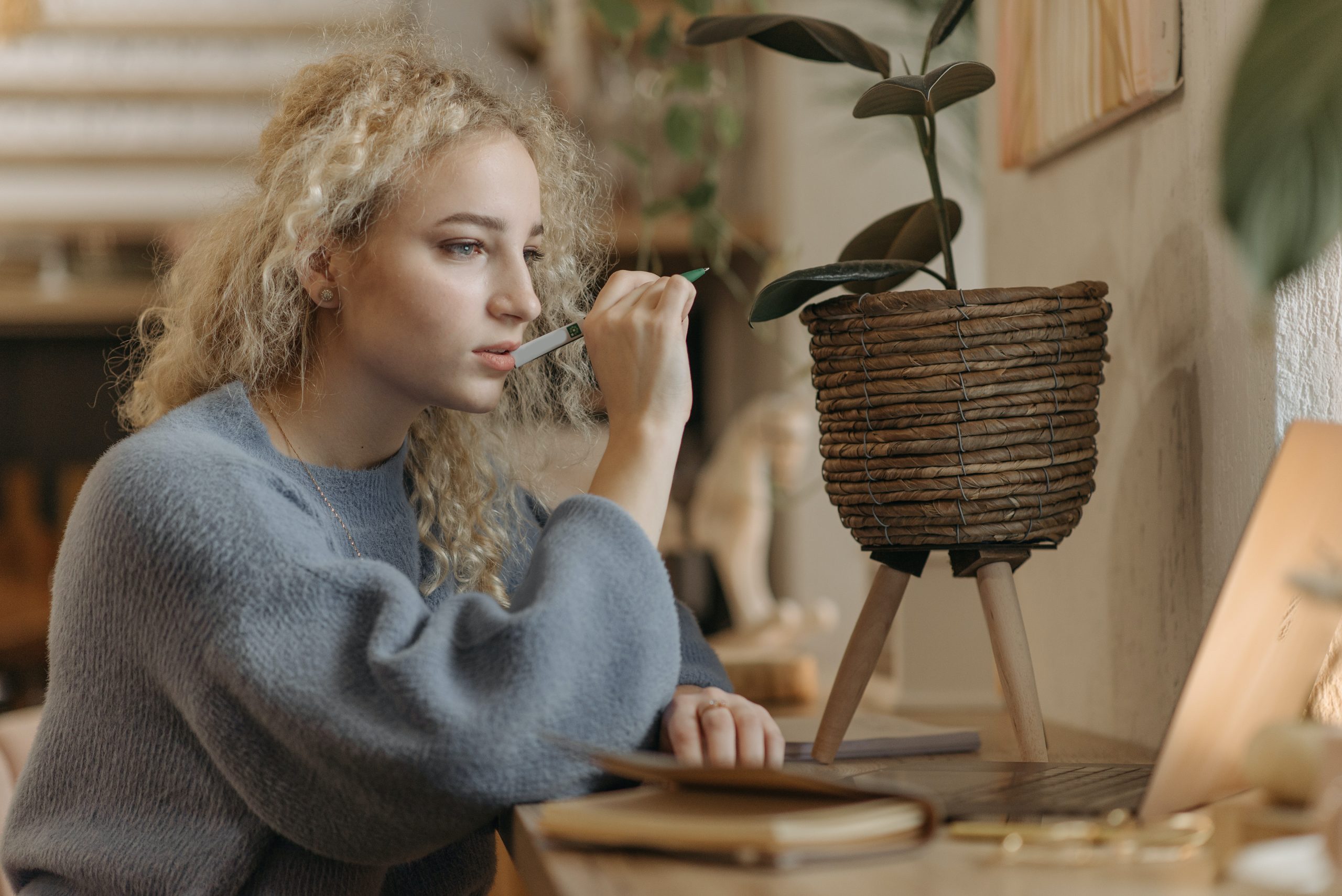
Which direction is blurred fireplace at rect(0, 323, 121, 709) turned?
toward the camera

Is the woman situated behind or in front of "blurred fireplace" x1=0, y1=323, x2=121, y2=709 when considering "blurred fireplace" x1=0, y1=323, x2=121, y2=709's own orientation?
in front

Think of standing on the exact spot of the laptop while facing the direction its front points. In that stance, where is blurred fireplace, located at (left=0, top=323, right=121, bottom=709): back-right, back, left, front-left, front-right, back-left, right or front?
front

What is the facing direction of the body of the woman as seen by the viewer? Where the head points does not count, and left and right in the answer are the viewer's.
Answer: facing the viewer and to the right of the viewer

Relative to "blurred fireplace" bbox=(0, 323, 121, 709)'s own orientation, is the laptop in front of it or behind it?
in front

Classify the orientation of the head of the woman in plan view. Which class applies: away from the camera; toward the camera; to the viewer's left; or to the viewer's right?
to the viewer's right

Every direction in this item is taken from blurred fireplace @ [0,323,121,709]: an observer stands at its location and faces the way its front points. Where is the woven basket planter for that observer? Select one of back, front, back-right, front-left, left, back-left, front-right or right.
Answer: front

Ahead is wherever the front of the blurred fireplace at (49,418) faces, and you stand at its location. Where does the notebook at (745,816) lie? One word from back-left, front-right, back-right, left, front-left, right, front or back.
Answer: front

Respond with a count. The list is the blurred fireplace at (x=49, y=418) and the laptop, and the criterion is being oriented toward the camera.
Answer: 1

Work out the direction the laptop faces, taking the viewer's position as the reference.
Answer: facing away from the viewer and to the left of the viewer

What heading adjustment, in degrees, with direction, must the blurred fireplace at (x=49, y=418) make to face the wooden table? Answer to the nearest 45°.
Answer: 0° — it already faces it

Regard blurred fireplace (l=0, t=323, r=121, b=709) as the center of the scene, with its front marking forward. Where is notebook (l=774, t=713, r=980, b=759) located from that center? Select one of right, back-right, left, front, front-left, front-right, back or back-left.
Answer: front
